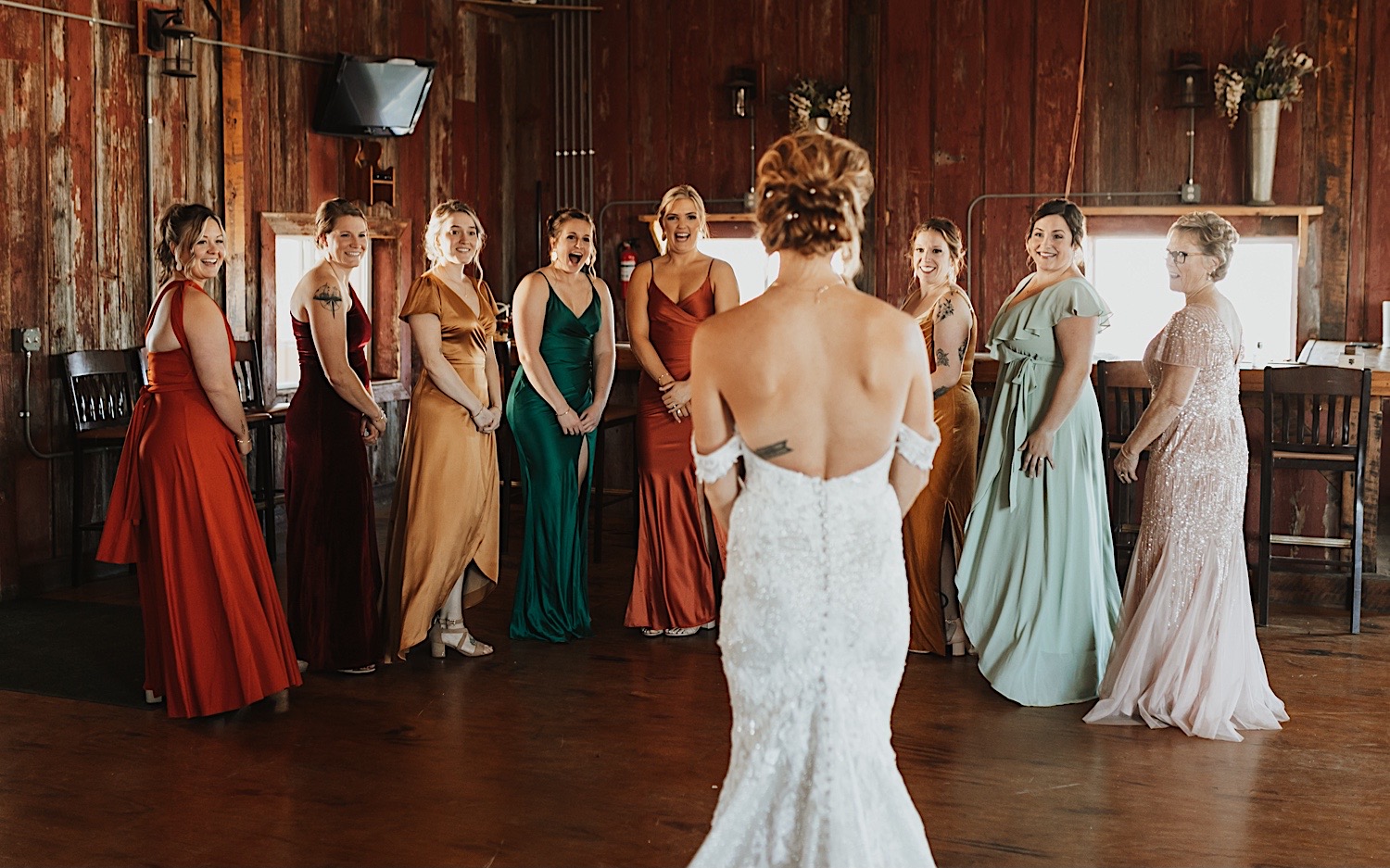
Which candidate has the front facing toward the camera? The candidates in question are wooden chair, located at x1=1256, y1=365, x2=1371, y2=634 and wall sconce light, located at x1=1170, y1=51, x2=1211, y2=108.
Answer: the wall sconce light

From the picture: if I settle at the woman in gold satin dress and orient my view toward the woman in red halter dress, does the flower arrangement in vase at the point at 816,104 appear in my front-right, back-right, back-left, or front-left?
back-right

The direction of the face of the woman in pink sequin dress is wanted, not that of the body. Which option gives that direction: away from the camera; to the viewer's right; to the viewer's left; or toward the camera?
to the viewer's left

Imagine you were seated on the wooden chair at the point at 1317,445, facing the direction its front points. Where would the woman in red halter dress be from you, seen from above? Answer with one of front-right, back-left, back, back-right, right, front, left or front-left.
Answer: back-left

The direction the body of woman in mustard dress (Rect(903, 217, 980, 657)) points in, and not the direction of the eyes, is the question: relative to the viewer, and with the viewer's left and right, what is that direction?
facing the viewer and to the left of the viewer

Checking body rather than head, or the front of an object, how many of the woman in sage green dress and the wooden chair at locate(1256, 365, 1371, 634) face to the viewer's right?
0

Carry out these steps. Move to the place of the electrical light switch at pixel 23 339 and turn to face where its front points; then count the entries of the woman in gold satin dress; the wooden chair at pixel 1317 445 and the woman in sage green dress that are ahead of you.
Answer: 3

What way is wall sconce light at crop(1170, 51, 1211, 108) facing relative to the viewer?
toward the camera

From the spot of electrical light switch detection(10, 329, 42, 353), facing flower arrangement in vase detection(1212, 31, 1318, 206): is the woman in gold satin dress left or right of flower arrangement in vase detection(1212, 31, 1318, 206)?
right

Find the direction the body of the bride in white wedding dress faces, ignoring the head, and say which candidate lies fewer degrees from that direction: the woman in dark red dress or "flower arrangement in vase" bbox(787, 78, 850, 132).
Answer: the flower arrangement in vase

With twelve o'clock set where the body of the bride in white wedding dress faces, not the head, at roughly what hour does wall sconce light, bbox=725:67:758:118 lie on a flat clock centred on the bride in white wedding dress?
The wall sconce light is roughly at 12 o'clock from the bride in white wedding dress.

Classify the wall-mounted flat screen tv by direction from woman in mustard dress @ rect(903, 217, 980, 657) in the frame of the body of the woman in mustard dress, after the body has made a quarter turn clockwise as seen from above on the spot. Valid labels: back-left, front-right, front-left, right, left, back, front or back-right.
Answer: front

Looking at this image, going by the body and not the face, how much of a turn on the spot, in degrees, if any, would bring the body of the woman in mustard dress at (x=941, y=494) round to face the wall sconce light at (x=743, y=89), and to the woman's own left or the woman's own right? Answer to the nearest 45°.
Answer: approximately 135° to the woman's own right

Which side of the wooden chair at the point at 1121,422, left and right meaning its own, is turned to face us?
back

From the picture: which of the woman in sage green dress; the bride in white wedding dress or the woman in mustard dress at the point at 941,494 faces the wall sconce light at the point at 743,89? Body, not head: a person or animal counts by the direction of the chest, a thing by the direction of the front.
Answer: the bride in white wedding dress

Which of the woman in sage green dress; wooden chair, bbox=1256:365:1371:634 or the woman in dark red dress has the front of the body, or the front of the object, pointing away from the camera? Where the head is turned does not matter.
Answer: the wooden chair

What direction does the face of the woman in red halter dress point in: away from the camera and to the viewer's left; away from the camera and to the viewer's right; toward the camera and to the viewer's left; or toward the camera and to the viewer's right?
toward the camera and to the viewer's right

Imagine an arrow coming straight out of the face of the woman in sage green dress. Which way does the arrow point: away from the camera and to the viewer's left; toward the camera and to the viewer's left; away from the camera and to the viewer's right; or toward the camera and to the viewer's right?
toward the camera and to the viewer's left

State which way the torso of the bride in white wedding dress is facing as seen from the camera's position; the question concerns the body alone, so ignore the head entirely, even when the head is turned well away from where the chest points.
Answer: away from the camera
